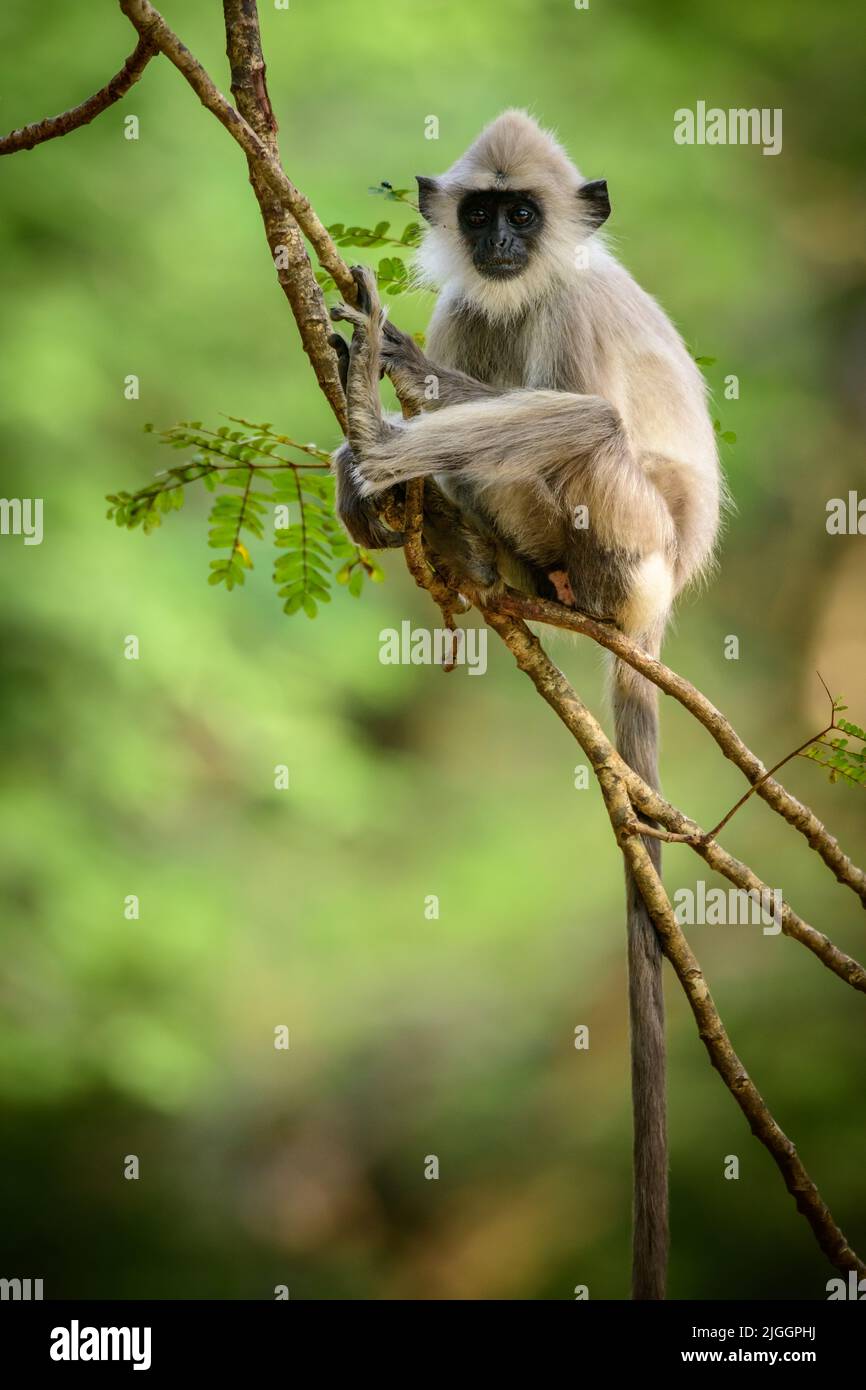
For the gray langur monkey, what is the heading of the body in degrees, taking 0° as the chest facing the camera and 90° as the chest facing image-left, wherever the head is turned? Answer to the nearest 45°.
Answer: approximately 45°

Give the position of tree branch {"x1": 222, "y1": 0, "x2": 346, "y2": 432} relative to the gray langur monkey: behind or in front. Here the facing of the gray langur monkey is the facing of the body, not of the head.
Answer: in front

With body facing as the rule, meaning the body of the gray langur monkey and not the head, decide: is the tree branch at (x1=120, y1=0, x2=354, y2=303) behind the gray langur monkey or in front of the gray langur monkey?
in front
